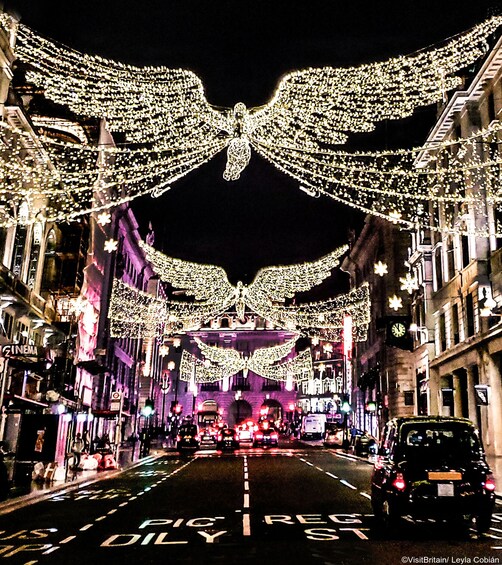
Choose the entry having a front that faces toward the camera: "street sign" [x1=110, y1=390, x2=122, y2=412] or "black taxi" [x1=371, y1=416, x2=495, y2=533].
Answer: the street sign

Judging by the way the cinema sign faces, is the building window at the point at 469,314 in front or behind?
in front

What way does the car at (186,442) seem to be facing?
away from the camera

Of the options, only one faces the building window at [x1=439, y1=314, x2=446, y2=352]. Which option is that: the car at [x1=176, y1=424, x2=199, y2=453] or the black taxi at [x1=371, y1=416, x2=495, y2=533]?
the black taxi

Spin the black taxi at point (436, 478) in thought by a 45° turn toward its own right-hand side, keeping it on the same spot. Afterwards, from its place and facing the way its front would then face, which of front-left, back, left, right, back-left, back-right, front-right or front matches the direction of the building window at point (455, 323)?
front-left

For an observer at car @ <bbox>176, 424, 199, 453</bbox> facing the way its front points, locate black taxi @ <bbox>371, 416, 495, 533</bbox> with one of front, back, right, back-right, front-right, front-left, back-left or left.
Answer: back

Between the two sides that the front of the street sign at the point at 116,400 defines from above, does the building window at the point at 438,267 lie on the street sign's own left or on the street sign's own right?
on the street sign's own left

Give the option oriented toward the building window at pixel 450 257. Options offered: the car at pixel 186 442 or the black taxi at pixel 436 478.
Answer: the black taxi

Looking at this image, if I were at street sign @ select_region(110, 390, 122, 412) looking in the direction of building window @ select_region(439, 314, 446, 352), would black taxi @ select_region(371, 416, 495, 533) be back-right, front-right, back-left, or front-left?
front-right

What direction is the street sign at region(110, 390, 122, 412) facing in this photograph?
toward the camera

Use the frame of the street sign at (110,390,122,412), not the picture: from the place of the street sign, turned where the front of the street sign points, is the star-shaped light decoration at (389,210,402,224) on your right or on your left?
on your left

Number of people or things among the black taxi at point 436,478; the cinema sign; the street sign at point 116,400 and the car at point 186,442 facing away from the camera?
2

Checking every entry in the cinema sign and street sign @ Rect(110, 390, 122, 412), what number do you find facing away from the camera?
0

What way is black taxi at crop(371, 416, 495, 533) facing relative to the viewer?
away from the camera

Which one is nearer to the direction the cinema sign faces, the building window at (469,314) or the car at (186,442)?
the building window
